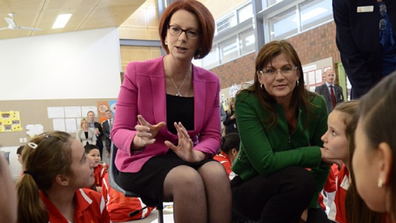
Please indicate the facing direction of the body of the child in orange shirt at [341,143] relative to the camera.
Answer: to the viewer's left

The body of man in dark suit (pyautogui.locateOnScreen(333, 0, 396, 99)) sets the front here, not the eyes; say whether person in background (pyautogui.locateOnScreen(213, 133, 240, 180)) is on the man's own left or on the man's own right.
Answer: on the man's own right

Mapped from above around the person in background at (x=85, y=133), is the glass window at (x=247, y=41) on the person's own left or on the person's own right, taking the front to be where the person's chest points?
on the person's own left

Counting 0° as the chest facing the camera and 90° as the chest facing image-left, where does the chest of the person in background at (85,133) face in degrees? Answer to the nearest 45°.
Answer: approximately 0°

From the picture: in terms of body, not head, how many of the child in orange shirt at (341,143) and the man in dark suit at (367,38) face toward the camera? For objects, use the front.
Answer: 1

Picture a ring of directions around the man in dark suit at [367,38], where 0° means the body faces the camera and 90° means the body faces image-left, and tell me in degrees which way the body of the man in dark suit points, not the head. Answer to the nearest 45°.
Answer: approximately 0°

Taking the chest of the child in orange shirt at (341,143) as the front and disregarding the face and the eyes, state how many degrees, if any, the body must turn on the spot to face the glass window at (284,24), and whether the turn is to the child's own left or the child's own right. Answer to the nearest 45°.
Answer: approximately 90° to the child's own right

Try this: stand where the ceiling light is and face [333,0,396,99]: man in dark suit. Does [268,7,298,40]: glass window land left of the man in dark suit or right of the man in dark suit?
left

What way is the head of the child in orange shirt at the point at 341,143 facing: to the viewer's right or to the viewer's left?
to the viewer's left
